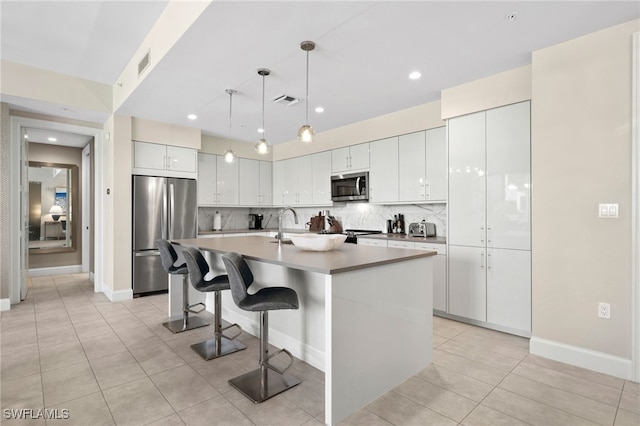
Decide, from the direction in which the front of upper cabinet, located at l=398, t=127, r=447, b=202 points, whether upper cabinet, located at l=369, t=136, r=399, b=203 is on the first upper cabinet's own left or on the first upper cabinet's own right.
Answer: on the first upper cabinet's own right

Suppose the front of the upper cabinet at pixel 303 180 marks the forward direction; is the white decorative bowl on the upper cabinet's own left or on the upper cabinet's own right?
on the upper cabinet's own left

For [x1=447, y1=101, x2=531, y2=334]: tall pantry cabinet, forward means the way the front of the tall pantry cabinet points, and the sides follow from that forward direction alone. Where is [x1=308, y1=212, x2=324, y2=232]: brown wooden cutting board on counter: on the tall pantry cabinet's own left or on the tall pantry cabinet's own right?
on the tall pantry cabinet's own right

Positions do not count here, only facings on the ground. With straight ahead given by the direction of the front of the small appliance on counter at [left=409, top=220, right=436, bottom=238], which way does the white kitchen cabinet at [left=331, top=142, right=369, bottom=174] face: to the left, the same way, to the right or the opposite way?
the same way

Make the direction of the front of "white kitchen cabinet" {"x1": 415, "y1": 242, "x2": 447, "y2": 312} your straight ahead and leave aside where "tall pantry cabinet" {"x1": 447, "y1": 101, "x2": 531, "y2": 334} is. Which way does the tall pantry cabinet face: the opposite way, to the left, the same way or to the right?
the same way

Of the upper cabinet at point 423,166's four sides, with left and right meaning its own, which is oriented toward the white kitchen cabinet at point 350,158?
right

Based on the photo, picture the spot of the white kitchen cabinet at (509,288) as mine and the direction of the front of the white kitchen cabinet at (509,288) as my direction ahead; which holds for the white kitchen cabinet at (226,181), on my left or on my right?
on my right

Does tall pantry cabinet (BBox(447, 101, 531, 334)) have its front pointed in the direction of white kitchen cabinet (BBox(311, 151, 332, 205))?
no

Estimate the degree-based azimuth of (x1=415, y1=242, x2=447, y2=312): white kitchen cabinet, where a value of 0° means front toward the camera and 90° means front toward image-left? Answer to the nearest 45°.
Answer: approximately 45°

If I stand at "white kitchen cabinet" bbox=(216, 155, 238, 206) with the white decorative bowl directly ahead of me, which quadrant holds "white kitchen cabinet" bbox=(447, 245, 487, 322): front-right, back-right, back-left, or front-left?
front-left

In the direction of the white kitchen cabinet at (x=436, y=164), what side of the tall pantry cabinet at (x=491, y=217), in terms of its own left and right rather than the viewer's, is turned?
right

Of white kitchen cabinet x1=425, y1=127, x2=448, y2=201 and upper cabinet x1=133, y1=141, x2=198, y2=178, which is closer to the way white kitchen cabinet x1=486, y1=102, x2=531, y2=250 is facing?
the upper cabinet

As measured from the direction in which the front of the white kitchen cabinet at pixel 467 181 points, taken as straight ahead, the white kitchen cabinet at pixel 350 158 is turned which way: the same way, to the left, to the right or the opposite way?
the same way

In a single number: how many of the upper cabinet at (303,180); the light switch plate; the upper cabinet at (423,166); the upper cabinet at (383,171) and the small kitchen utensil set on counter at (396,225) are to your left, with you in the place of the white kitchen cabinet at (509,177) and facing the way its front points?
1

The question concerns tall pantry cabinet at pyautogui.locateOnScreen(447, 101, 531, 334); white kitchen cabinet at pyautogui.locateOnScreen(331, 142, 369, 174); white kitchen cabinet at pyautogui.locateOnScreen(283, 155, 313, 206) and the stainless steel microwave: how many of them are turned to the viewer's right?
0

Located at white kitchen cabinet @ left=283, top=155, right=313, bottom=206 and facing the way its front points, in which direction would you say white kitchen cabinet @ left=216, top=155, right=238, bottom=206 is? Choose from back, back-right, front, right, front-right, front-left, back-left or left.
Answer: front-right
